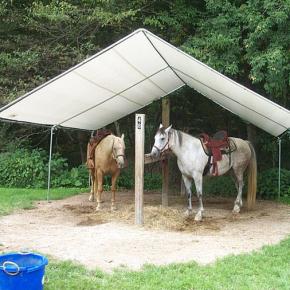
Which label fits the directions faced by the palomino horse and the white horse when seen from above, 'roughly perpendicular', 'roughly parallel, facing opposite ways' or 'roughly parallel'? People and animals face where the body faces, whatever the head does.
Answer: roughly perpendicular

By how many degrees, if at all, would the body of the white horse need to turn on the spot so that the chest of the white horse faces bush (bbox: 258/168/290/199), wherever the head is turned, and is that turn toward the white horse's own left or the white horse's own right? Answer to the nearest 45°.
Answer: approximately 180°

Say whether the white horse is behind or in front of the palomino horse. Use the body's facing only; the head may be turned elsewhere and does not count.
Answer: in front

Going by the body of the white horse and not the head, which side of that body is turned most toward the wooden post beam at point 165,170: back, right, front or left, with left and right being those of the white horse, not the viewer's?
right

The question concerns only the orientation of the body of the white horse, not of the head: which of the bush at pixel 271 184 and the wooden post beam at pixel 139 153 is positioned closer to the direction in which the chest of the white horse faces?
the wooden post beam

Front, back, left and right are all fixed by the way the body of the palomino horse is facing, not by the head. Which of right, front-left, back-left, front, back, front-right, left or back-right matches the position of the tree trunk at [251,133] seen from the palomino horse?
left

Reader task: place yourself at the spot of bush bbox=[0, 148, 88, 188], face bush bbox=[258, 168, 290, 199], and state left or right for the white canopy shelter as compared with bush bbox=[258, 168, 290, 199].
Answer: right

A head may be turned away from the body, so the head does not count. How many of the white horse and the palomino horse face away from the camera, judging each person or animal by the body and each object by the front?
0

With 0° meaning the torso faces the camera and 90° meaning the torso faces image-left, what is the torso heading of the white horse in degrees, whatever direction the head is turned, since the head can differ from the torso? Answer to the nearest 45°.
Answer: approximately 45°

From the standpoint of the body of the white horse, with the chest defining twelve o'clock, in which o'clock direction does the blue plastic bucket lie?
The blue plastic bucket is roughly at 11 o'clock from the white horse.
